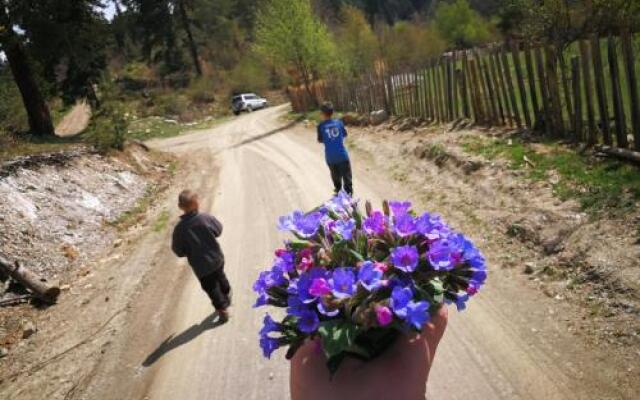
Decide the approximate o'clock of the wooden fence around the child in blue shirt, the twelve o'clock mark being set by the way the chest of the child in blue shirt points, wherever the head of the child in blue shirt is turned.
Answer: The wooden fence is roughly at 2 o'clock from the child in blue shirt.

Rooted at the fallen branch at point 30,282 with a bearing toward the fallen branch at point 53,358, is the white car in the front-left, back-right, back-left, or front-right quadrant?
back-left

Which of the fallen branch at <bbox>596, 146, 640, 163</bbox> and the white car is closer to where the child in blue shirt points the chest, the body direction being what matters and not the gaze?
the white car

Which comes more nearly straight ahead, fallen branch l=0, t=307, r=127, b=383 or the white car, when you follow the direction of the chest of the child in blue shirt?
the white car

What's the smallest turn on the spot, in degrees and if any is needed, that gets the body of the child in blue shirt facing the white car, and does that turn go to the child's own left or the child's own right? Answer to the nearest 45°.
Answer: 0° — they already face it

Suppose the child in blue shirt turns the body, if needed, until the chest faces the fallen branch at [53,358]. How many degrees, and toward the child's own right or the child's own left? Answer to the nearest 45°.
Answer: approximately 135° to the child's own left

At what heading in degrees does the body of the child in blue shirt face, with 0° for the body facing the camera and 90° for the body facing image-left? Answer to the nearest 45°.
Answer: approximately 180°

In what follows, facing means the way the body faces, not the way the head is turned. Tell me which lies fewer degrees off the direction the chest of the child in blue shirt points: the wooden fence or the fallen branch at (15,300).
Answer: the wooden fence
